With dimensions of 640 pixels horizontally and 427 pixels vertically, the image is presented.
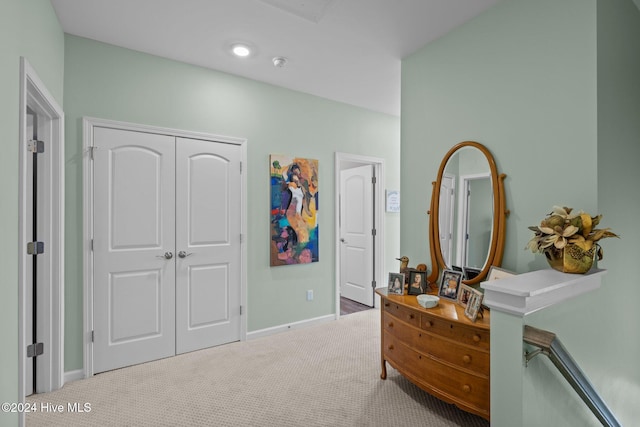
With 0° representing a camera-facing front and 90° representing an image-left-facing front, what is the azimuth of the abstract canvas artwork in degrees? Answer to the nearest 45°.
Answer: approximately 315°

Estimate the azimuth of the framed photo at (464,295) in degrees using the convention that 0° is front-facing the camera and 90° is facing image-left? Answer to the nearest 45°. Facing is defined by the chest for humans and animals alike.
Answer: approximately 45°

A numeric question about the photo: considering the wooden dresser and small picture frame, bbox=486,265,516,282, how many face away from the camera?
0

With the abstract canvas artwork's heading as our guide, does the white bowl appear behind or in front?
in front

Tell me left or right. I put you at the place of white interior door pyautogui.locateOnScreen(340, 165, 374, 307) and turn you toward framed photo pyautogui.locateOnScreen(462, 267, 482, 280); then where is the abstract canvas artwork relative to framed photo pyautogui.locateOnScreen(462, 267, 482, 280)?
right

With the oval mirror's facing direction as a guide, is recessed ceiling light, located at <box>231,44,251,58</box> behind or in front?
in front

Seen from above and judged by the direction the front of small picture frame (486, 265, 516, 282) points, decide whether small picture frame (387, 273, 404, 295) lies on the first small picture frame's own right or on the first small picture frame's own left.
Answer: on the first small picture frame's own right

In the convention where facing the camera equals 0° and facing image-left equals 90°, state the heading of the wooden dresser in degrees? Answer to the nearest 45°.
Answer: approximately 45°

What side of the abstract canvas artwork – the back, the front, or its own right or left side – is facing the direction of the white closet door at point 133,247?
right
